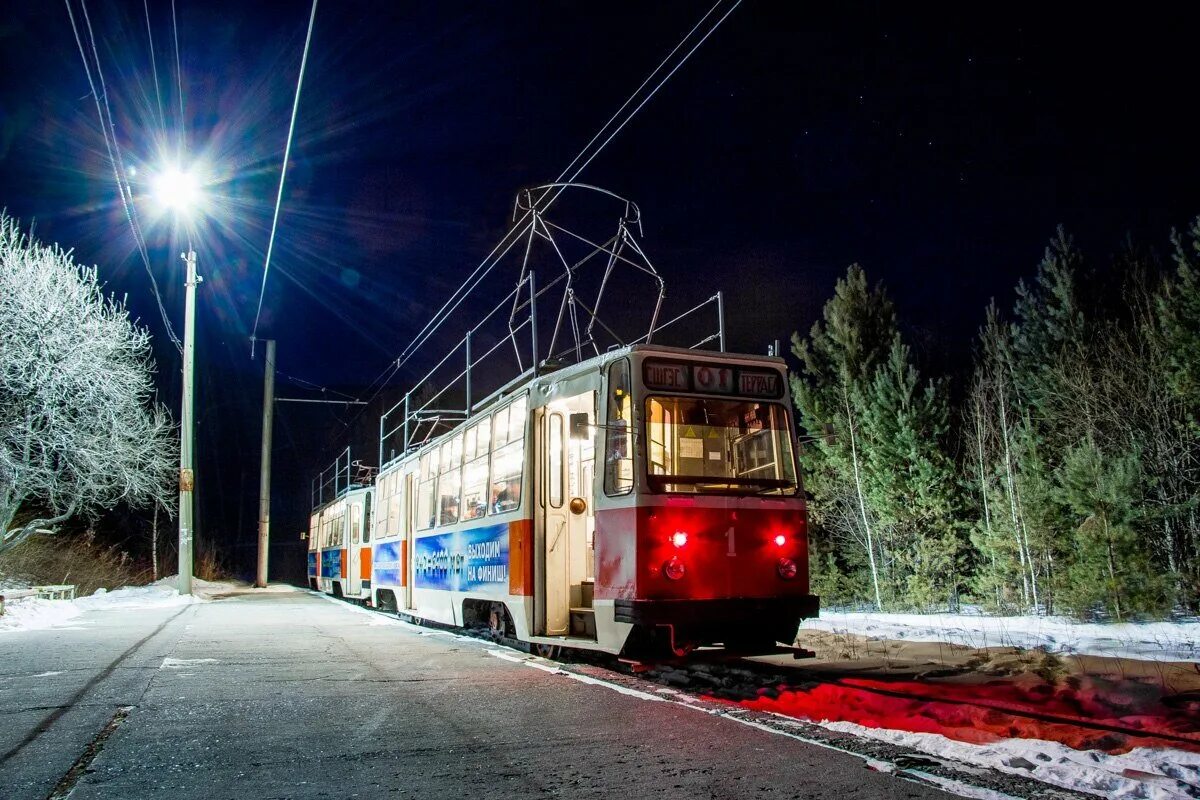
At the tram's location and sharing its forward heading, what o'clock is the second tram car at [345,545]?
The second tram car is roughly at 7 o'clock from the tram.

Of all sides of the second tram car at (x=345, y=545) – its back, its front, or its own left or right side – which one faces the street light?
right

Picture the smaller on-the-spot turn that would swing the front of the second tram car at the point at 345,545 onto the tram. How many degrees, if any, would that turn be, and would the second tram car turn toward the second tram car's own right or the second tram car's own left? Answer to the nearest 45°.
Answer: approximately 45° to the second tram car's own right

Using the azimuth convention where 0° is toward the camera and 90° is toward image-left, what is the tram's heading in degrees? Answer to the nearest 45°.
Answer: approximately 315°

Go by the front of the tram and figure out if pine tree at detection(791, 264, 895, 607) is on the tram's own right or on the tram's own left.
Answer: on the tram's own left

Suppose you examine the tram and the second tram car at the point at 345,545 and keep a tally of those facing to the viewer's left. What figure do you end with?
0

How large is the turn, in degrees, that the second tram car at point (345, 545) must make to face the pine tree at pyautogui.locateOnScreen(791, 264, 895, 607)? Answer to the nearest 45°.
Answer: approximately 45° to its left

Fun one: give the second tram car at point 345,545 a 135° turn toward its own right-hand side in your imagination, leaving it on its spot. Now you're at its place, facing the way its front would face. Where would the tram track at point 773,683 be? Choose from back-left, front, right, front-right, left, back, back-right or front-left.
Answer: left

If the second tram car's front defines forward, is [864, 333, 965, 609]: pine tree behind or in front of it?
in front
